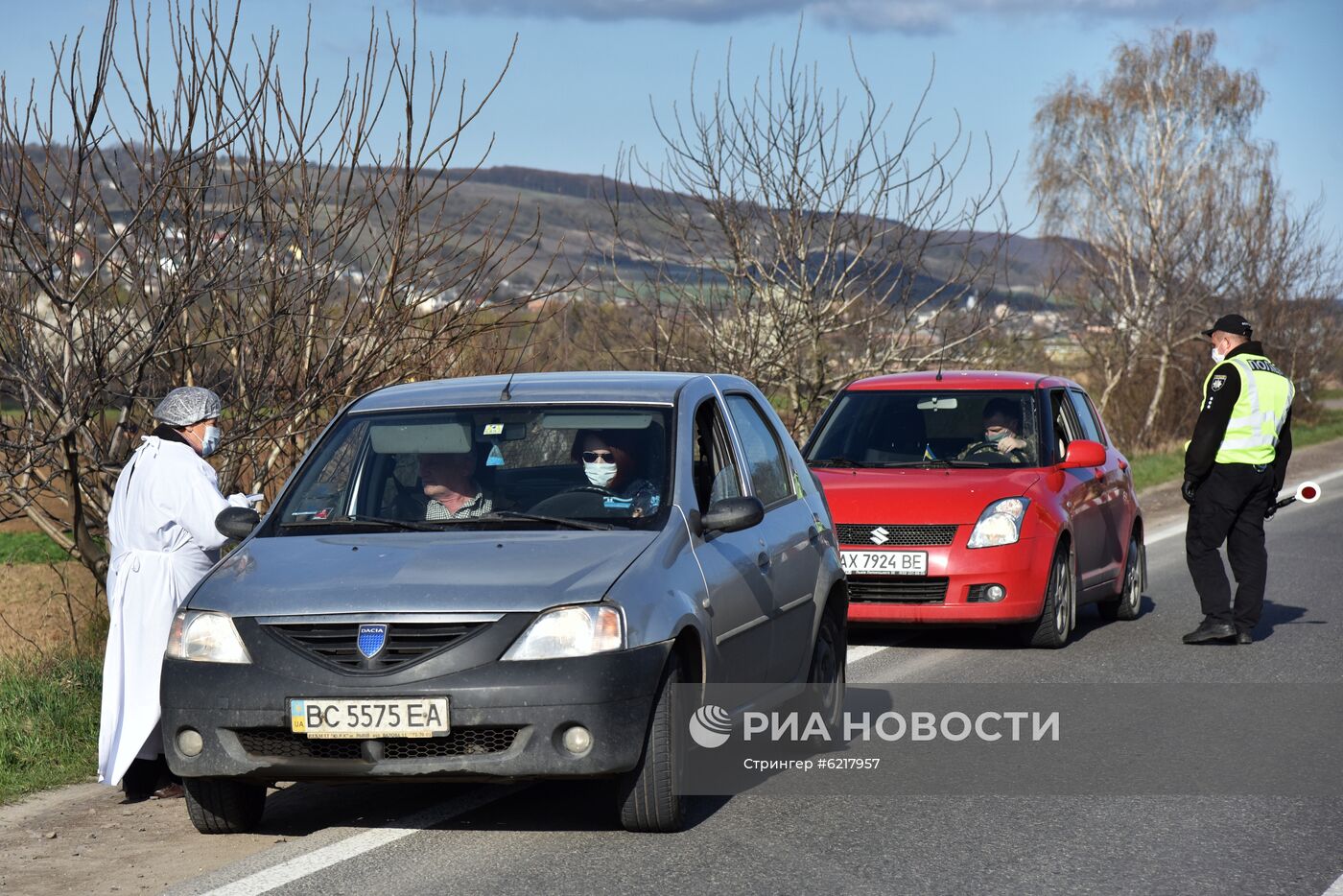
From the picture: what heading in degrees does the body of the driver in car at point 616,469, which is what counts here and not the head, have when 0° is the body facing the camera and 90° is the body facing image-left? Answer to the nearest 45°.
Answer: approximately 45°

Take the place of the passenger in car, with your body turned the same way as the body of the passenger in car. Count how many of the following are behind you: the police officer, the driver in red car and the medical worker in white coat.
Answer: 2

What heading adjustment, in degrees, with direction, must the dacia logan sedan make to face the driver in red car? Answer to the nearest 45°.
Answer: approximately 180°

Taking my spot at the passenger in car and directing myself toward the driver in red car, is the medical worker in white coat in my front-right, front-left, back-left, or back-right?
back-left

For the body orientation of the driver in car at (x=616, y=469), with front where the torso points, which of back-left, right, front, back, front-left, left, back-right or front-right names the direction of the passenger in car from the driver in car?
front-right

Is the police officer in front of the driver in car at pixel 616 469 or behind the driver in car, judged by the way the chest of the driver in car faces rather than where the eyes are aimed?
behind

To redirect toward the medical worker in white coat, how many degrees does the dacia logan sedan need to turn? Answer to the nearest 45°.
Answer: approximately 90° to its right

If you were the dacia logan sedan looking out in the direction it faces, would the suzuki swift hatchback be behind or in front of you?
behind

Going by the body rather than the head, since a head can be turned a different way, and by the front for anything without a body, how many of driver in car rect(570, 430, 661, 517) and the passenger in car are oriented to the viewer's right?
0

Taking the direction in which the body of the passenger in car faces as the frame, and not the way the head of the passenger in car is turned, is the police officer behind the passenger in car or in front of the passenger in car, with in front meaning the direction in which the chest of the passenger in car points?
behind

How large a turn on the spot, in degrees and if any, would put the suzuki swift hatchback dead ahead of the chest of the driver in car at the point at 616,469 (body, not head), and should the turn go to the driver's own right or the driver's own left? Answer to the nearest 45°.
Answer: approximately 180°

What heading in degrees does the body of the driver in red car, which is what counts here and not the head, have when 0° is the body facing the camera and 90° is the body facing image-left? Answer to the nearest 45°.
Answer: approximately 45°

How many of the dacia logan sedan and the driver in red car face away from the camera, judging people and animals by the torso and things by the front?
0
